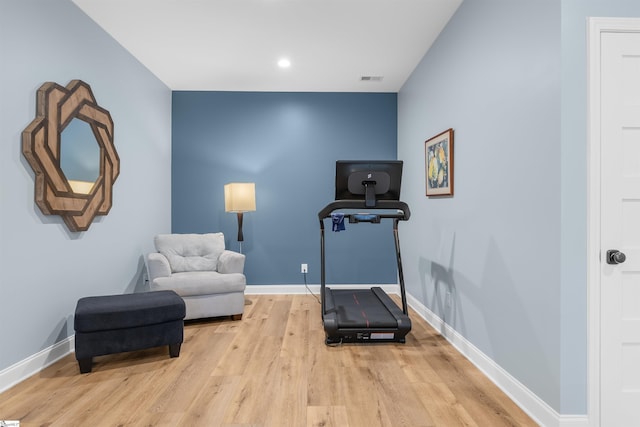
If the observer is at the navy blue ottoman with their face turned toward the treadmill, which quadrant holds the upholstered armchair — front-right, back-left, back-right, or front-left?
front-left

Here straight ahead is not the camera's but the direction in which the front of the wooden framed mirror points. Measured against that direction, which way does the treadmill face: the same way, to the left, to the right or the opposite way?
to the right

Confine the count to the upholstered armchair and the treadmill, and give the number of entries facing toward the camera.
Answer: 2

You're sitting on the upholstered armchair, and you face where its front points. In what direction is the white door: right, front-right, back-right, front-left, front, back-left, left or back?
front-left

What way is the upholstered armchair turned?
toward the camera

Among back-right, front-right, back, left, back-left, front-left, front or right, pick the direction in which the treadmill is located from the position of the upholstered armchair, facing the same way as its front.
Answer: front-left

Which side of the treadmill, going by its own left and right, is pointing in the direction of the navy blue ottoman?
right

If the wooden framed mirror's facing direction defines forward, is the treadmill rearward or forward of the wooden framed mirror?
forward

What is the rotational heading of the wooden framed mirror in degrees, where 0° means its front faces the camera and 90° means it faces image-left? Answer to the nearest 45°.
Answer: approximately 315°

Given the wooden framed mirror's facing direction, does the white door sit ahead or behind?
ahead

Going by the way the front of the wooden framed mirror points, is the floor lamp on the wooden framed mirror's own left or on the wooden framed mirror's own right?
on the wooden framed mirror's own left

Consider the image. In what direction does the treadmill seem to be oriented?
toward the camera

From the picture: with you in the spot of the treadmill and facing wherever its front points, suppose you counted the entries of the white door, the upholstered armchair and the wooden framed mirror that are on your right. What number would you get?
2

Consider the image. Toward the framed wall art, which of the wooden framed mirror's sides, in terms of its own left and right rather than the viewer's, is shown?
front
